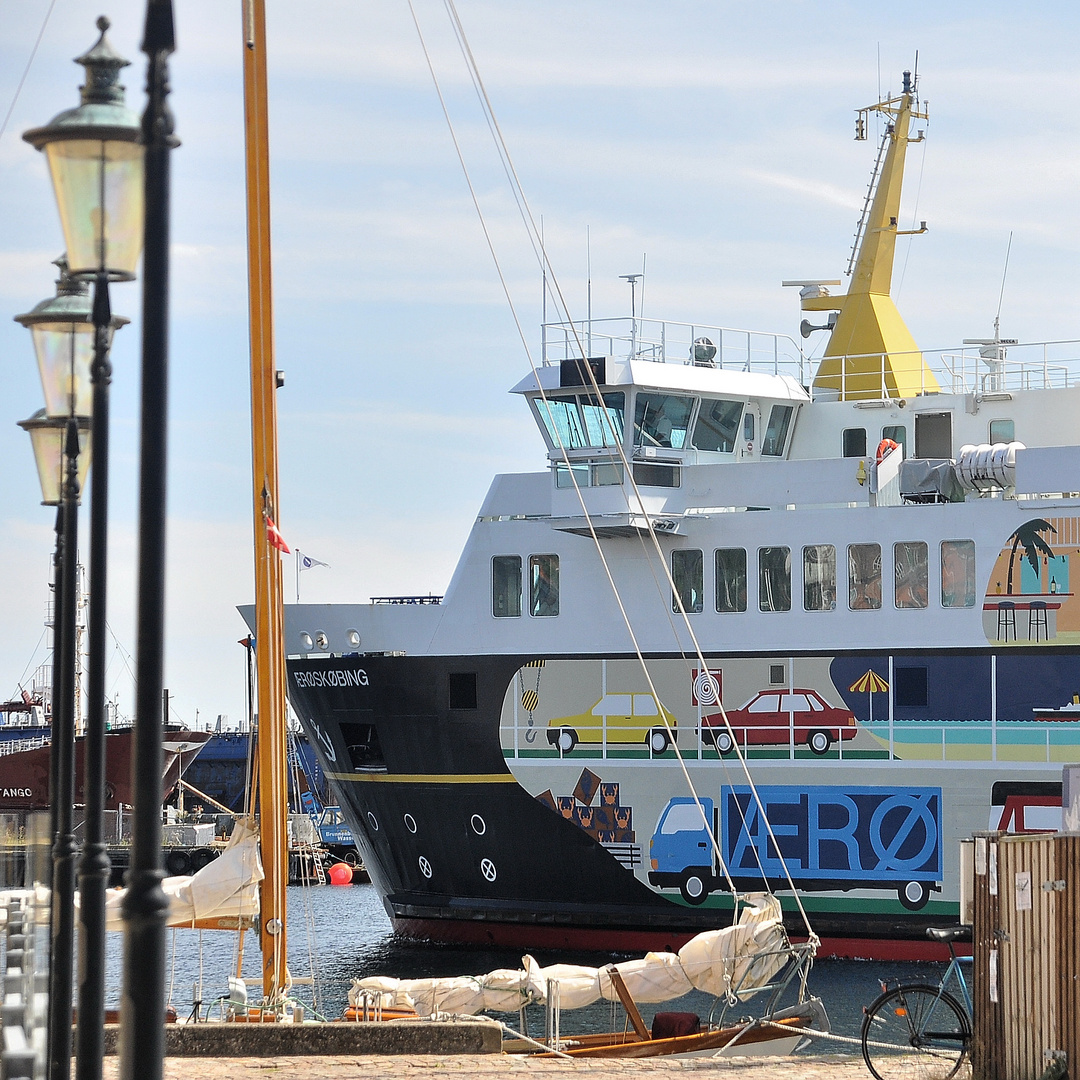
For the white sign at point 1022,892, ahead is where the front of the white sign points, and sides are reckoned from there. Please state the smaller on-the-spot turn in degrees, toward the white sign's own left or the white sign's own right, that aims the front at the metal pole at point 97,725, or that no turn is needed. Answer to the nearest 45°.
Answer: approximately 45° to the white sign's own right

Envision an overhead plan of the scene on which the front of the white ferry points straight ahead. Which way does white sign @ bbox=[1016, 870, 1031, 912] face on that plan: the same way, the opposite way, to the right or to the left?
to the left

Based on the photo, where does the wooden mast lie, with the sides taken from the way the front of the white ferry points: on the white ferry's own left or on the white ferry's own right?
on the white ferry's own left

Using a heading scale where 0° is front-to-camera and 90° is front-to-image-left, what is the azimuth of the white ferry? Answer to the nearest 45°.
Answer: approximately 90°
